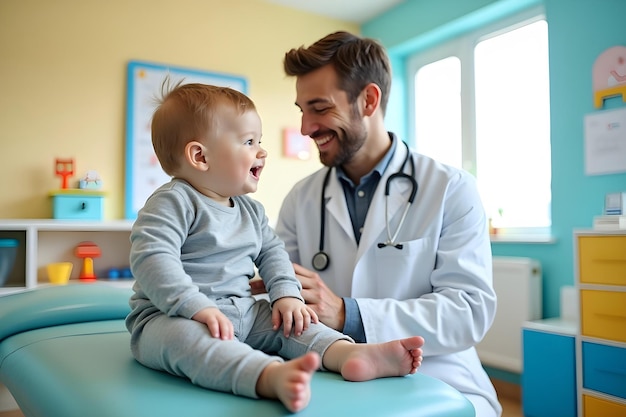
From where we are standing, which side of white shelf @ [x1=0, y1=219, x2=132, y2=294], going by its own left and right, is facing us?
front

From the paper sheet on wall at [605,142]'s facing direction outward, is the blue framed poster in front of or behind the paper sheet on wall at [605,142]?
in front

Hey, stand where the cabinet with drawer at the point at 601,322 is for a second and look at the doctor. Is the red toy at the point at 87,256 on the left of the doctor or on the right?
right

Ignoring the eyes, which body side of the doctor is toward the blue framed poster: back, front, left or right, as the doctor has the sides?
right

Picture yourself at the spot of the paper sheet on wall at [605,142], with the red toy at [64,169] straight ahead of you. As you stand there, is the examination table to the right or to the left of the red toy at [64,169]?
left

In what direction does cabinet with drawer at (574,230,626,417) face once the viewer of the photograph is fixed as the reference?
facing the viewer and to the left of the viewer

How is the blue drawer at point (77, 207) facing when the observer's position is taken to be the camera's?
facing the viewer

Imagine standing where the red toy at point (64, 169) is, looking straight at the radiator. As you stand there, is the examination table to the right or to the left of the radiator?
right

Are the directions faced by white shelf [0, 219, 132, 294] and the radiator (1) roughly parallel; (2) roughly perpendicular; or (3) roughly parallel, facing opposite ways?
roughly perpendicular

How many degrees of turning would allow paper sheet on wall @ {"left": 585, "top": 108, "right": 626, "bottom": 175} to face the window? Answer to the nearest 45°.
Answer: approximately 90° to its right

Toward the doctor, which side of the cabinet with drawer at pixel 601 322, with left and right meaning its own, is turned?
front

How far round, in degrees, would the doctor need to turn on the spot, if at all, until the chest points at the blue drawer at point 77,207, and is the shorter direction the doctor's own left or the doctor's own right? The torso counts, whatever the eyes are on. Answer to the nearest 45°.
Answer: approximately 90° to the doctor's own right

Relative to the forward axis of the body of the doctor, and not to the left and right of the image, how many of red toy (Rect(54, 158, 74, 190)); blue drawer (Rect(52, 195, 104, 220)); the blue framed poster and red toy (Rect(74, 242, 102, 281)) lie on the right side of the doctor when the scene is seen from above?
4

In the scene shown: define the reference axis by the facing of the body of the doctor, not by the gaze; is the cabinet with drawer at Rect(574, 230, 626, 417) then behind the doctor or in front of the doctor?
behind
